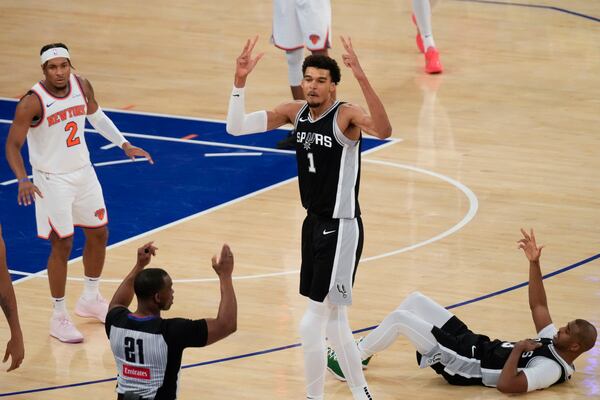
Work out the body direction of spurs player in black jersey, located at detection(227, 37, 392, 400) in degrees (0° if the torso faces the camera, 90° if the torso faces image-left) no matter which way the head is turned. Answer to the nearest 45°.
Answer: approximately 45°

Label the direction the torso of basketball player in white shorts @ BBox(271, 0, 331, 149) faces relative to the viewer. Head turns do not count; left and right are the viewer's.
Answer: facing the viewer and to the left of the viewer

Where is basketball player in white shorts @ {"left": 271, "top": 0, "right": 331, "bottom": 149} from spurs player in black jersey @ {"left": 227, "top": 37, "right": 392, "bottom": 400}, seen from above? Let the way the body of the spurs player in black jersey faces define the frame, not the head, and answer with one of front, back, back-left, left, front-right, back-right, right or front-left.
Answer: back-right

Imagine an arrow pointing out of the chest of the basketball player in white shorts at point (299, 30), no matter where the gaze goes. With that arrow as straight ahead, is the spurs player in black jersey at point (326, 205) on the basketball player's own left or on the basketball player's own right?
on the basketball player's own left

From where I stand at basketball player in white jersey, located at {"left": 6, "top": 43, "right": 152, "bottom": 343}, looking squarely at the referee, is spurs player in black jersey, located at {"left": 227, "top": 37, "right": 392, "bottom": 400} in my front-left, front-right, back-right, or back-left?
front-left

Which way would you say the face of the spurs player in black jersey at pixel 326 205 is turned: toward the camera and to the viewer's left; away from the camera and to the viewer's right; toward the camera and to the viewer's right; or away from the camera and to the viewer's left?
toward the camera and to the viewer's left

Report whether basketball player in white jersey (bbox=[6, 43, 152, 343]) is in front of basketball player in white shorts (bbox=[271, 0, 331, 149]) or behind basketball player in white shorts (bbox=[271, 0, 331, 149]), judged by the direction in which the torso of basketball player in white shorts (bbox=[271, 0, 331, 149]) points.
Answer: in front

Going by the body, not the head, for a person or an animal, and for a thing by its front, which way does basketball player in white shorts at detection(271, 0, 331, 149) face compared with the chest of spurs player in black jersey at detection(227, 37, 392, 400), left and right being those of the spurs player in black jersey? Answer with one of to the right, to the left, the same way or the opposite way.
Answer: the same way

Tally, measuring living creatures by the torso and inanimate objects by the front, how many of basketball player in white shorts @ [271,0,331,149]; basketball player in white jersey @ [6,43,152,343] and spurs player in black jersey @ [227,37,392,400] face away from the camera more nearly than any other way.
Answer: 0

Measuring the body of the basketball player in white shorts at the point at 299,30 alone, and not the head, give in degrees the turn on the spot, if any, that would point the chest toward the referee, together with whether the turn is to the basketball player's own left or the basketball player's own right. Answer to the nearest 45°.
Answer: approximately 45° to the basketball player's own left

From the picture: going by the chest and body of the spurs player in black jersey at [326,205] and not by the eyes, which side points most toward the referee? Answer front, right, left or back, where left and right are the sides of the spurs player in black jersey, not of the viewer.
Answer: front

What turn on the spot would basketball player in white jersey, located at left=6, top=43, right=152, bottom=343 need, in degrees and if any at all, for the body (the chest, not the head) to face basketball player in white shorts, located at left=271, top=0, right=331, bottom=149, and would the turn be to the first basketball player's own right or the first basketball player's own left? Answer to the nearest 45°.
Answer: approximately 90° to the first basketball player's own left

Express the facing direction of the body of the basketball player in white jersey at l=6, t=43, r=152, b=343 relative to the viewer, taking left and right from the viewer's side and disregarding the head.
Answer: facing the viewer and to the right of the viewer
